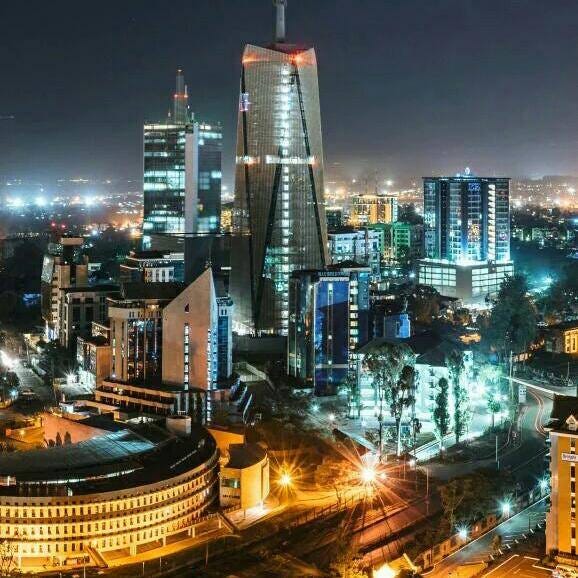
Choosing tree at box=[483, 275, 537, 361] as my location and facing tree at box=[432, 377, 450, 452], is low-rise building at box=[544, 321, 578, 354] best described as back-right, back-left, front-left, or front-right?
back-left

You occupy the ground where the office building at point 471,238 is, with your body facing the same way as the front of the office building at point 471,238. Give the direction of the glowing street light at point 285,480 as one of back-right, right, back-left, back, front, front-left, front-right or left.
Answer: front

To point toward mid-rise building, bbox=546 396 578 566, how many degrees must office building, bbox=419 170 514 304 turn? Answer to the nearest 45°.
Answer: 0° — it already faces it

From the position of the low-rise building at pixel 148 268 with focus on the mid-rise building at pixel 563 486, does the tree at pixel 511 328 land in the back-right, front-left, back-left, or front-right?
front-left

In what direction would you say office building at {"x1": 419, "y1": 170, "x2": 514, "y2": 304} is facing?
toward the camera

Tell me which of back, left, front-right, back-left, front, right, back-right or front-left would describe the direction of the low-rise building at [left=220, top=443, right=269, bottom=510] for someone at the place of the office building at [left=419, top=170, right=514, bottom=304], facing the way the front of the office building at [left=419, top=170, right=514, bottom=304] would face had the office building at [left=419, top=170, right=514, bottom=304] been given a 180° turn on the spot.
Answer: back

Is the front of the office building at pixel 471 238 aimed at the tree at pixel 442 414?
yes

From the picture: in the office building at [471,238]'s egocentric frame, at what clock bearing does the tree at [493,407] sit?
The tree is roughly at 12 o'clock from the office building.

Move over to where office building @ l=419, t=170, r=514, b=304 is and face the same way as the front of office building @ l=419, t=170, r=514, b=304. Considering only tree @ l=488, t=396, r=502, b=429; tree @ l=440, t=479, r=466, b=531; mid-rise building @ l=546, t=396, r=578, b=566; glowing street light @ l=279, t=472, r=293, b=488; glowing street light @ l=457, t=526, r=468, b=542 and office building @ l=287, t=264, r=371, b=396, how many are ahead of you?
6

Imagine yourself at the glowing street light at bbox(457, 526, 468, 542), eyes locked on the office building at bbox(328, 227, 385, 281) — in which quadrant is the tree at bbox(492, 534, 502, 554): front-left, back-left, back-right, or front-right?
back-right

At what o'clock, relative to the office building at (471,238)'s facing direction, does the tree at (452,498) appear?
The tree is roughly at 12 o'clock from the office building.

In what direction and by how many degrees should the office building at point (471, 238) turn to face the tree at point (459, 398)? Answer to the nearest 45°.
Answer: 0° — it already faces it

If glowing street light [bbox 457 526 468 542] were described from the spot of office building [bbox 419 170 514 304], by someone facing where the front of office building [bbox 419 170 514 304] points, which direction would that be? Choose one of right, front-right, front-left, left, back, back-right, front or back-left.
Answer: front
